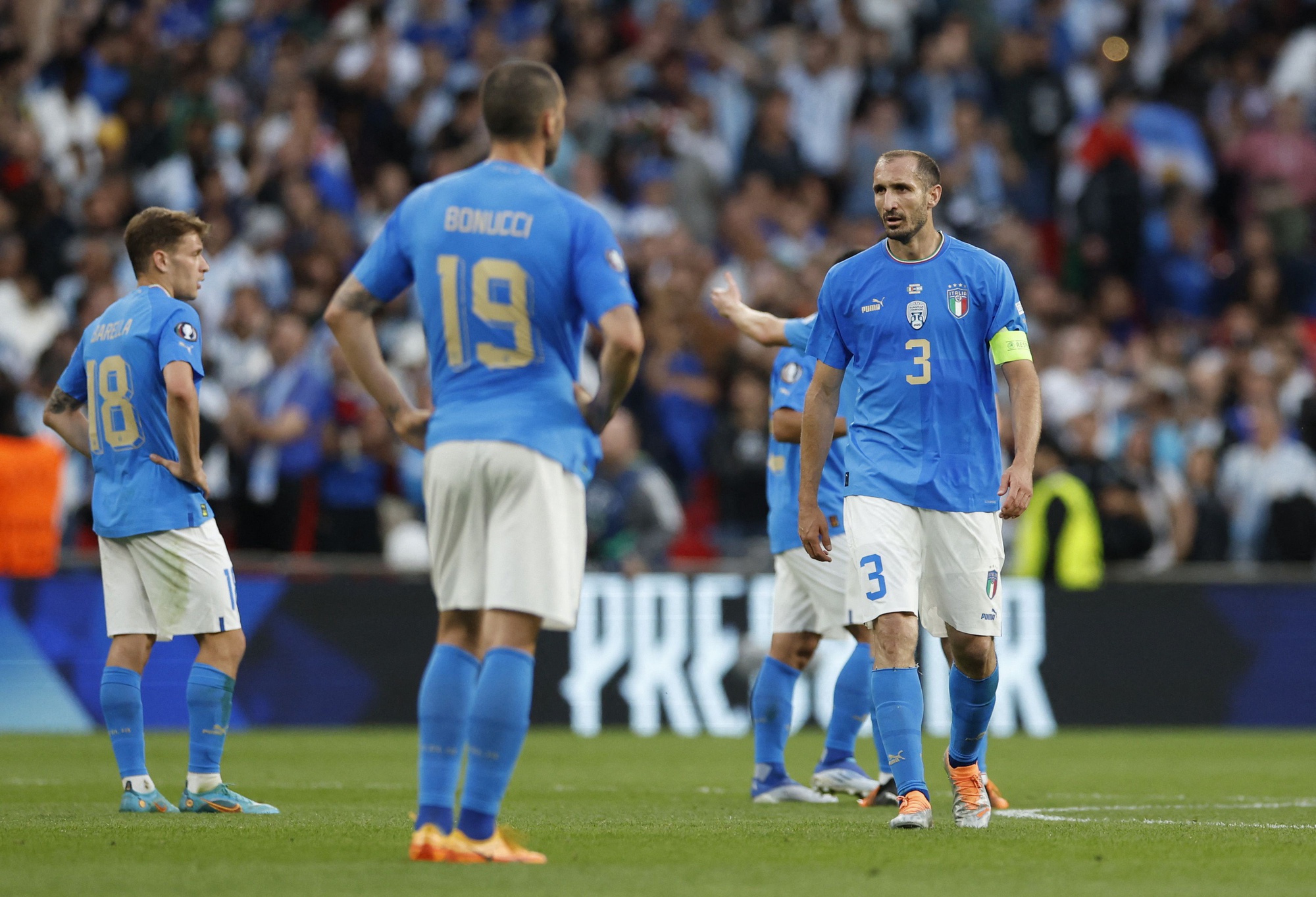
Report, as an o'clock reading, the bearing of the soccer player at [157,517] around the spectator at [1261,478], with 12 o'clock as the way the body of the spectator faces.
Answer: The soccer player is roughly at 1 o'clock from the spectator.

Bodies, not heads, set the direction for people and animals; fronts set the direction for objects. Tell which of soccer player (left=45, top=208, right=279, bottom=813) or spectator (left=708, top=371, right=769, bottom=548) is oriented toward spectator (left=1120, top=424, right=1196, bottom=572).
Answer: the soccer player

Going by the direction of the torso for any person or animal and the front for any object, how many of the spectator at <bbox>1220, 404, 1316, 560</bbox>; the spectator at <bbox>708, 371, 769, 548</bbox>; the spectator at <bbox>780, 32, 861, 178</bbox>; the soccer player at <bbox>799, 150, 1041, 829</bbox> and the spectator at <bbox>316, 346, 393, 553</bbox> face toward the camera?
5

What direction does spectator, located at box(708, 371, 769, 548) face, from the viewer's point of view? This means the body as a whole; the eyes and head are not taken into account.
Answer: toward the camera

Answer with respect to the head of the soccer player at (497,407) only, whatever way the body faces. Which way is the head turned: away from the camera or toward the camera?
away from the camera

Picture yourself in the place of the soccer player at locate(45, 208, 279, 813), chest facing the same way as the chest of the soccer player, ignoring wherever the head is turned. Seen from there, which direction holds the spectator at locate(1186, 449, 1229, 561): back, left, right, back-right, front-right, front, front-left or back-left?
front

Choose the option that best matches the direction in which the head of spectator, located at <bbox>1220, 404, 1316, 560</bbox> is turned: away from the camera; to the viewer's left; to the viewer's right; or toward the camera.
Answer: toward the camera

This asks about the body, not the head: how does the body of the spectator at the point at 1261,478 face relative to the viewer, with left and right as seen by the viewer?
facing the viewer

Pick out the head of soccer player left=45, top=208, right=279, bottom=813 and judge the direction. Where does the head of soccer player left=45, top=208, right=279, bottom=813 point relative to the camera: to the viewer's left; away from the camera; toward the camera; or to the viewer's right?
to the viewer's right

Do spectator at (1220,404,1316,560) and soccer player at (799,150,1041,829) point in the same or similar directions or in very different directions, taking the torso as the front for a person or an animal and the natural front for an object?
same or similar directions

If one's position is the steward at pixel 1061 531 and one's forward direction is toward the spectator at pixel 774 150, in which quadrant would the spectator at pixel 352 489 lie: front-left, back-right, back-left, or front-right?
front-left

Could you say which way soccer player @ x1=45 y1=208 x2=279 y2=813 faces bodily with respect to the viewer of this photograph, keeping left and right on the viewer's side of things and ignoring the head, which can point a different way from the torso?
facing away from the viewer and to the right of the viewer

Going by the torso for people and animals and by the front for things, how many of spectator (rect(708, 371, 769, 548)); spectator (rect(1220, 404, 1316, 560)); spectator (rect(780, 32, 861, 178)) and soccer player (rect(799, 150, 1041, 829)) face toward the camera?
4

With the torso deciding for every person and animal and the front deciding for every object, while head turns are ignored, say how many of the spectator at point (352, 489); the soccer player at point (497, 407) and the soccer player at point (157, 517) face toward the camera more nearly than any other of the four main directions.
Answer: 1

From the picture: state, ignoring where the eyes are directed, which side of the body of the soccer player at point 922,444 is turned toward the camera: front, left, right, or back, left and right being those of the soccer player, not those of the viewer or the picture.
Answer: front

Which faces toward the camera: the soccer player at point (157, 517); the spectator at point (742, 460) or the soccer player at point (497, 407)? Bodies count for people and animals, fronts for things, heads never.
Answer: the spectator

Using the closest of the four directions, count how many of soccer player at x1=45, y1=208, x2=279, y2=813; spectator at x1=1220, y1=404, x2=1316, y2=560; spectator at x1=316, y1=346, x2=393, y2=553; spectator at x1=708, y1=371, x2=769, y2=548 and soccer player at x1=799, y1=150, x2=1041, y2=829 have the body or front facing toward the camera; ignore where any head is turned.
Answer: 4
